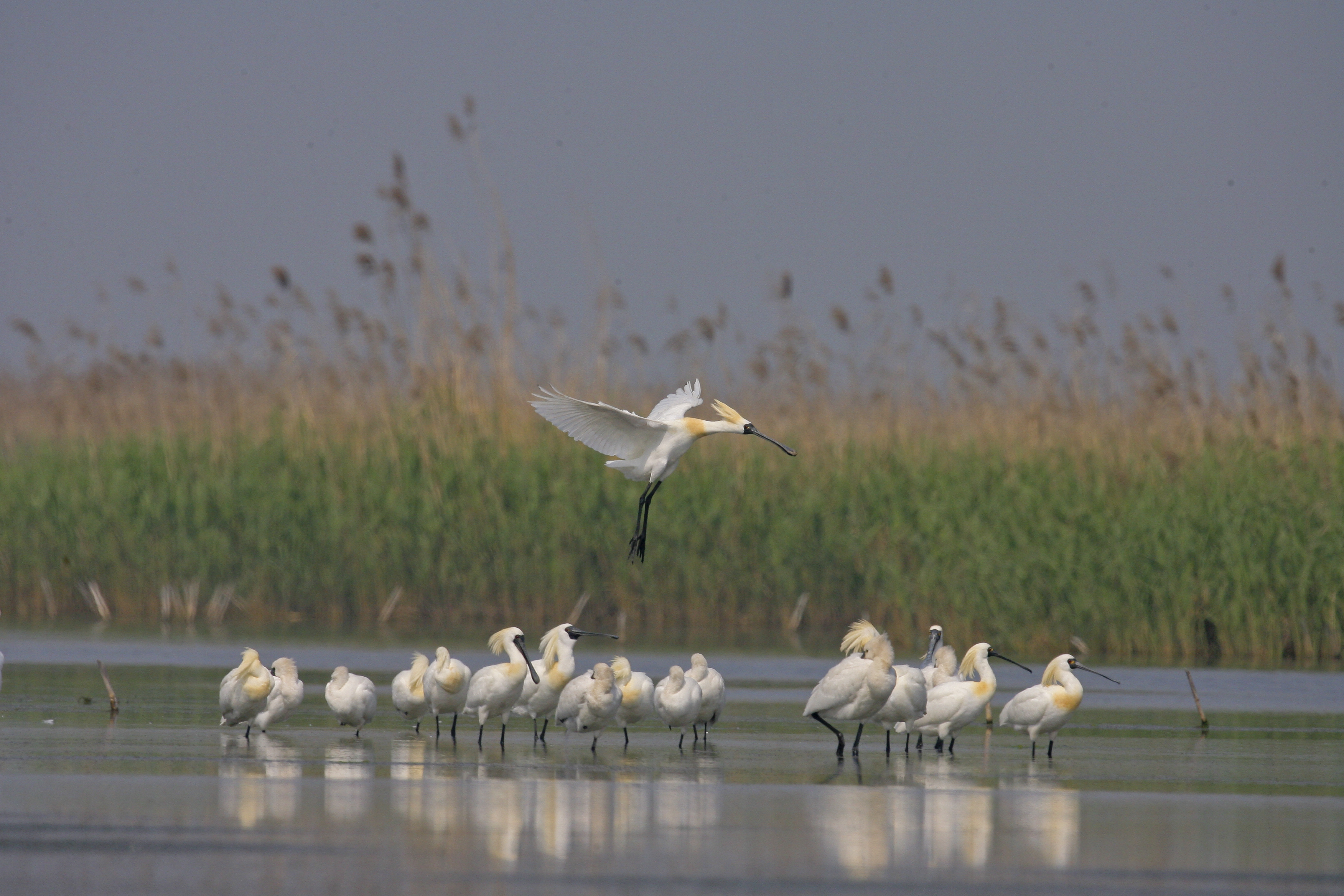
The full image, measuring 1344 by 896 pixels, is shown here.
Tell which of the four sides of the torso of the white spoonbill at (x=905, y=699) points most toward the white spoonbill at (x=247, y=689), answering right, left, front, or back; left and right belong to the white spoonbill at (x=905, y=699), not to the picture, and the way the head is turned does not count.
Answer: back

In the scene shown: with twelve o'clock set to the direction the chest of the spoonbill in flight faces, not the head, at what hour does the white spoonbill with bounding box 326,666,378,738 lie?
The white spoonbill is roughly at 5 o'clock from the spoonbill in flight.

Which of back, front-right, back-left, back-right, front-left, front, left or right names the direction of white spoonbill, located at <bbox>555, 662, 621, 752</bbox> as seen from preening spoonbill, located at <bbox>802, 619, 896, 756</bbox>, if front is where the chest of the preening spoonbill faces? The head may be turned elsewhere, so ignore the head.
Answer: back

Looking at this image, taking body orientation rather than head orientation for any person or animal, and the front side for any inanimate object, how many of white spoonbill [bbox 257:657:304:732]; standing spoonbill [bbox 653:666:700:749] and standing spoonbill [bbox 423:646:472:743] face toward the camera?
2

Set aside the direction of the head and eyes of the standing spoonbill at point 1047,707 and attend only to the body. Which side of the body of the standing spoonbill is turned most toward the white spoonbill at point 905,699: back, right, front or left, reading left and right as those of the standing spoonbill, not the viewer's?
back

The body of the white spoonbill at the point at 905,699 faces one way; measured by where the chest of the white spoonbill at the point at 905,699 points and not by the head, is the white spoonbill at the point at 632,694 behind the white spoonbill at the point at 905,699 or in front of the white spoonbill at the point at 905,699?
behind

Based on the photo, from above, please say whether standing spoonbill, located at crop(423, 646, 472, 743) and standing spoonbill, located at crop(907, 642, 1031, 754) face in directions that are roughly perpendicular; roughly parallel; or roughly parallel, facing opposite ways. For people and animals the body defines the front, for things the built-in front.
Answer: roughly perpendicular

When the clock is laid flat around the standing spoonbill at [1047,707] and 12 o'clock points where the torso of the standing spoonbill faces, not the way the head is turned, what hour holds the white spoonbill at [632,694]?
The white spoonbill is roughly at 6 o'clock from the standing spoonbill.

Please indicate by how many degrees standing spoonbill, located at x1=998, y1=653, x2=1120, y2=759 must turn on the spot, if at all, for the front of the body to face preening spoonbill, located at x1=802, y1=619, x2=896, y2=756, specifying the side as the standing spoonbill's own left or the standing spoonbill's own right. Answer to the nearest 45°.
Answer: approximately 180°

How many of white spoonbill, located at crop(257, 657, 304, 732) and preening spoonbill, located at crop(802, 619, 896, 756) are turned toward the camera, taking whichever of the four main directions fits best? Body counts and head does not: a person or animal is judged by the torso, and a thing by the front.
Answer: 0

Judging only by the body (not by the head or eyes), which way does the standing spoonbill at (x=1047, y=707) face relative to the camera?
to the viewer's right

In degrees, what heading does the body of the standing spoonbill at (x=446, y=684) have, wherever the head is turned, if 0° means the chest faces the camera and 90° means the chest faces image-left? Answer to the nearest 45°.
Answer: approximately 0°

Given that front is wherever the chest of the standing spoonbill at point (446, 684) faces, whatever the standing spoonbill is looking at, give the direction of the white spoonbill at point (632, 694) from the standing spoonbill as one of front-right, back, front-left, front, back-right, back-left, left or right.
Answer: left
